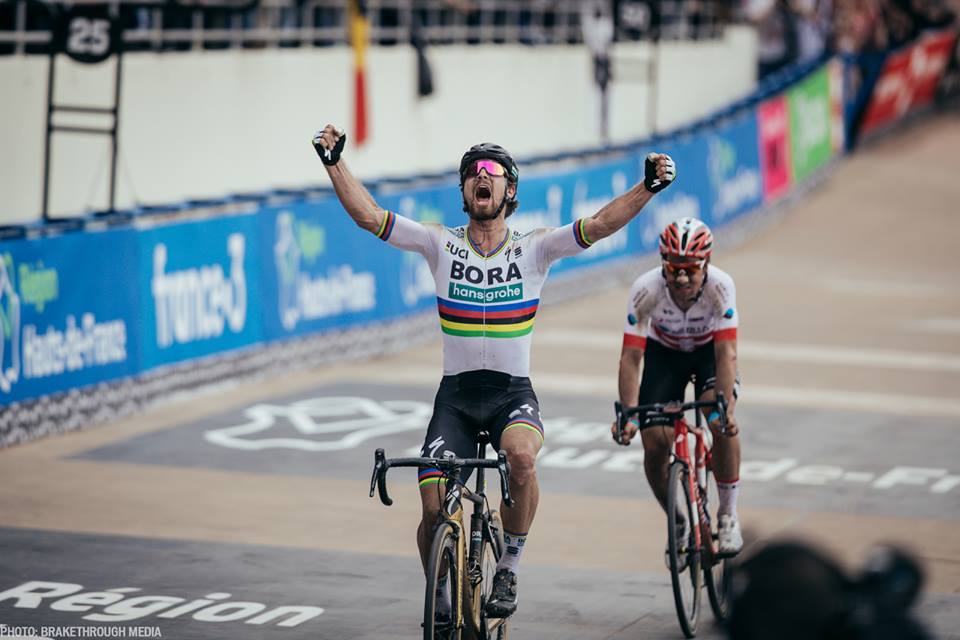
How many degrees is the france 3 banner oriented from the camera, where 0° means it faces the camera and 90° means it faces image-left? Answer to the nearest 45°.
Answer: approximately 315°

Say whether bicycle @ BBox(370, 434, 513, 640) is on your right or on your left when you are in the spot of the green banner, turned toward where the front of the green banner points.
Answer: on your right

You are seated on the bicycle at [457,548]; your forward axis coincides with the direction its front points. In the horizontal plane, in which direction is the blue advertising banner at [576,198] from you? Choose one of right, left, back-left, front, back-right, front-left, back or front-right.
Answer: back

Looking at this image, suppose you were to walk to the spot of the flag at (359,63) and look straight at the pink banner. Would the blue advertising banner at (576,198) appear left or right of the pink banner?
right

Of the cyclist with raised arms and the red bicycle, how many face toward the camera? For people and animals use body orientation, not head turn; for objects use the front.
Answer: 2

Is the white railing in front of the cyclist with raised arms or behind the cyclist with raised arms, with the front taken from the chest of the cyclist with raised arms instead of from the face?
behind
